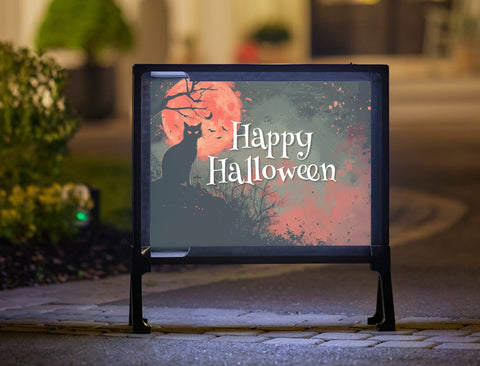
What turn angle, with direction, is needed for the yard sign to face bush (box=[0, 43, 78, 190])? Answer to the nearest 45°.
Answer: approximately 135° to its right

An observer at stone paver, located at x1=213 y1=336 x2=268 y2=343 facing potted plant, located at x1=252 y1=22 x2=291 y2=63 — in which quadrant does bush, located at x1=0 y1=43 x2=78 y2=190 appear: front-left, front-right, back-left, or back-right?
front-left

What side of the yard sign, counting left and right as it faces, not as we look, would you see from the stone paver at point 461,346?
left

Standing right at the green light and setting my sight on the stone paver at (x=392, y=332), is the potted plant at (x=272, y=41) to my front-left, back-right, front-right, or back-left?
back-left

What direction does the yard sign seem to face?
toward the camera

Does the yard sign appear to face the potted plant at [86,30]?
no

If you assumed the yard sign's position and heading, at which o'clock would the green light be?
The green light is roughly at 5 o'clock from the yard sign.

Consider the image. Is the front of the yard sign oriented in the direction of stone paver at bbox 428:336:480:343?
no

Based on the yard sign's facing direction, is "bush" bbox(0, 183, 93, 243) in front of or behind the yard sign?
behind

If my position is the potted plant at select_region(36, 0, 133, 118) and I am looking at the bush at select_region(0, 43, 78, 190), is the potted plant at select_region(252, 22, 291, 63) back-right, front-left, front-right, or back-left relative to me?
back-left

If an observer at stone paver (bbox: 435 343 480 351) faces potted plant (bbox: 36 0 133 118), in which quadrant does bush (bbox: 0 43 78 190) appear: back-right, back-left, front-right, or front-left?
front-left

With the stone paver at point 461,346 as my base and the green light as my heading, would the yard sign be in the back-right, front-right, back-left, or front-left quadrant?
front-left

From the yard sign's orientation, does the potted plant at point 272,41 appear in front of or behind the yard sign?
behind
